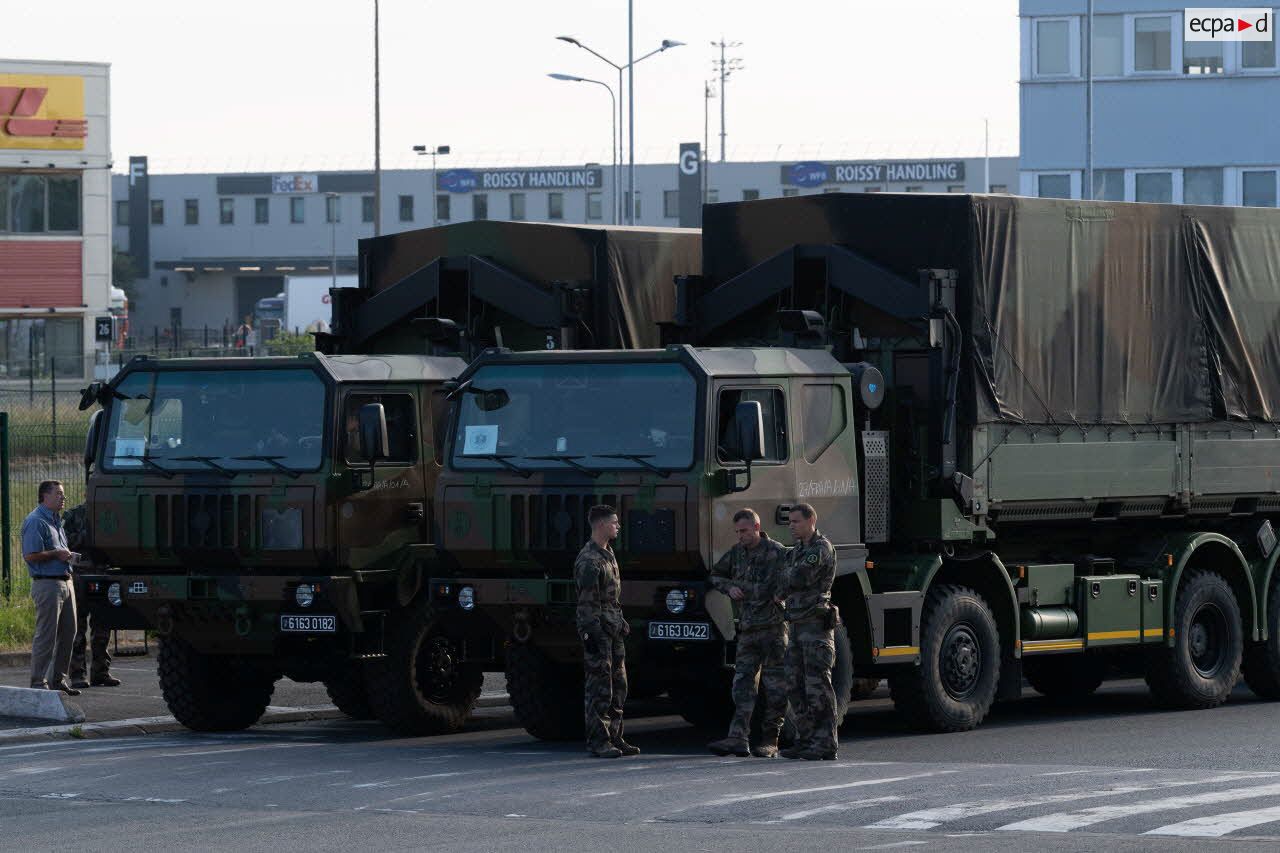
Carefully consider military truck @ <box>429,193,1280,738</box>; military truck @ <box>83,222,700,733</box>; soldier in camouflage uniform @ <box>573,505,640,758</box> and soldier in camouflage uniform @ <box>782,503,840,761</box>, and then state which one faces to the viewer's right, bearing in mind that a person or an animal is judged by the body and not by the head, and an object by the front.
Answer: soldier in camouflage uniform @ <box>573,505,640,758</box>

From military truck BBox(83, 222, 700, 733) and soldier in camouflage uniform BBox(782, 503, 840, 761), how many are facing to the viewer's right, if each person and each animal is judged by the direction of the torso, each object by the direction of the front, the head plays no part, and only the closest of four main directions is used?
0

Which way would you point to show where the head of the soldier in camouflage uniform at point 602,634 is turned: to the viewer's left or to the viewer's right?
to the viewer's right

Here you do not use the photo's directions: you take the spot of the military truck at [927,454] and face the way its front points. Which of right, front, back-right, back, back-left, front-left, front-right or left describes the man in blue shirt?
front-right

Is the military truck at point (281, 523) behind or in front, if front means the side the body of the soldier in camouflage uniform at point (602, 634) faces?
behind

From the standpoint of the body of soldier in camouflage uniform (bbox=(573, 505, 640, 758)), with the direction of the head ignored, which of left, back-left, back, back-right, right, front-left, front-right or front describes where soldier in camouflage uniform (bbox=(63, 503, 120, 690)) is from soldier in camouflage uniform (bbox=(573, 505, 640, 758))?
back-left

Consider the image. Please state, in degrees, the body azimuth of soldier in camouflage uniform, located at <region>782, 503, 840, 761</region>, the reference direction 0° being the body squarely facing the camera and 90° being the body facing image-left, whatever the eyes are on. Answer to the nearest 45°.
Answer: approximately 90°

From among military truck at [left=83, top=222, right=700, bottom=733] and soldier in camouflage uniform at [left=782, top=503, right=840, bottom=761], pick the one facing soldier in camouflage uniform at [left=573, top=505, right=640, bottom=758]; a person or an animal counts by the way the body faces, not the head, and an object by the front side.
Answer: soldier in camouflage uniform at [left=782, top=503, right=840, bottom=761]

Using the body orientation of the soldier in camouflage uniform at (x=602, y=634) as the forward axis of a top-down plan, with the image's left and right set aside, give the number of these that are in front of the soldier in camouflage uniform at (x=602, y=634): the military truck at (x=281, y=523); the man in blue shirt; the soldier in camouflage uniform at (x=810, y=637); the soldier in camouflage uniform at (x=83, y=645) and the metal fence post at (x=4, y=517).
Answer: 1

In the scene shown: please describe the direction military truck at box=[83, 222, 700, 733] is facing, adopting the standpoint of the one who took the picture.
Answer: facing the viewer and to the left of the viewer

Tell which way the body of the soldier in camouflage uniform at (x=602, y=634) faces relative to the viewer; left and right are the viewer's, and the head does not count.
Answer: facing to the right of the viewer

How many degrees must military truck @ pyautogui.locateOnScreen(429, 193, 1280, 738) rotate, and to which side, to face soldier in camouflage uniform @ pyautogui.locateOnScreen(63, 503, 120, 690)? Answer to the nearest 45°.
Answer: approximately 45° to its right

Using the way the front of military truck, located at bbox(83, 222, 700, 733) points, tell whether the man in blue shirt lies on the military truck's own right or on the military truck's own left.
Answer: on the military truck's own right
